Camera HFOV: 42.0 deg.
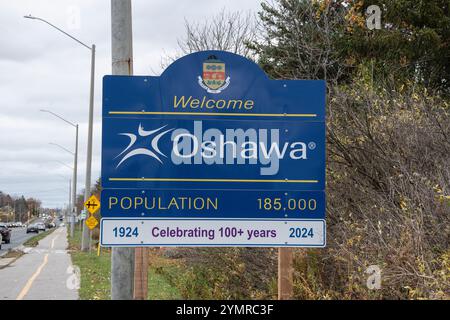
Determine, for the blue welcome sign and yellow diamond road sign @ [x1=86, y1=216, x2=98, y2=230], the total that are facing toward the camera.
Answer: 2

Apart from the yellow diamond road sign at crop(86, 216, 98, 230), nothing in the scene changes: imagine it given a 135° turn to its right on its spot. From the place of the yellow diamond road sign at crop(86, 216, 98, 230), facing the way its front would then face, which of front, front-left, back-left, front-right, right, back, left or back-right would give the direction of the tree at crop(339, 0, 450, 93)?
back

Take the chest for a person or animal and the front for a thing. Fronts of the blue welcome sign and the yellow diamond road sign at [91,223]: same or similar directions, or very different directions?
same or similar directions

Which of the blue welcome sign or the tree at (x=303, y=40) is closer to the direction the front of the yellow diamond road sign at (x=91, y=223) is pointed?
the blue welcome sign

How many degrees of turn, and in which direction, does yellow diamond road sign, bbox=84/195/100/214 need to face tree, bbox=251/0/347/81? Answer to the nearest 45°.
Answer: approximately 45° to its left

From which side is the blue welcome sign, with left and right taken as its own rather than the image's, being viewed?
front

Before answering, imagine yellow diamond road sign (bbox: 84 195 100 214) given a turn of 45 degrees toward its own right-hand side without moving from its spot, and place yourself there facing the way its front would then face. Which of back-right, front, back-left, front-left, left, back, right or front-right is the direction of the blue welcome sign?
front-left

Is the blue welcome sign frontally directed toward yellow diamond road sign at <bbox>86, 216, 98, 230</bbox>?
no

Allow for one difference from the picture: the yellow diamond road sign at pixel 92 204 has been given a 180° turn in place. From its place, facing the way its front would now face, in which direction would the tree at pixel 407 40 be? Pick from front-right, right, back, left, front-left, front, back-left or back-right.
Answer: back-right

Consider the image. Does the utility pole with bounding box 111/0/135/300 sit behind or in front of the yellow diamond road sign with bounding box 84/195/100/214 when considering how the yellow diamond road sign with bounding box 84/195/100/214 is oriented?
in front

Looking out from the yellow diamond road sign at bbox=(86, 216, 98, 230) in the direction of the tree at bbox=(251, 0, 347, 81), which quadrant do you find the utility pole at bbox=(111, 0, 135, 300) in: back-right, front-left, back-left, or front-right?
front-right

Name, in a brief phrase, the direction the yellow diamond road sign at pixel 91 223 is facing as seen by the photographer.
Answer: facing the viewer

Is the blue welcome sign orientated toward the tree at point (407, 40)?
no

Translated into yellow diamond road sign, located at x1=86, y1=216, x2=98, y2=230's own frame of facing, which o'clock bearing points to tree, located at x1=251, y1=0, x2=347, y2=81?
The tree is roughly at 11 o'clock from the yellow diamond road sign.

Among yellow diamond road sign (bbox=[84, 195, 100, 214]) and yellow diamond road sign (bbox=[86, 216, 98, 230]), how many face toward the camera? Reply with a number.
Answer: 2

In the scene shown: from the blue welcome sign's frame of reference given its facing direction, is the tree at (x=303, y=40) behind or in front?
behind
